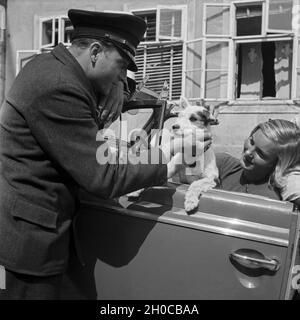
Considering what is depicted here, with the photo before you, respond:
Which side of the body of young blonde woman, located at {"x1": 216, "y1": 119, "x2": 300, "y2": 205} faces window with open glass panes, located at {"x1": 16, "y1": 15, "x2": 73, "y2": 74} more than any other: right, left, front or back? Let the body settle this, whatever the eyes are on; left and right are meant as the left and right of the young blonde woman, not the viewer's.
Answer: right

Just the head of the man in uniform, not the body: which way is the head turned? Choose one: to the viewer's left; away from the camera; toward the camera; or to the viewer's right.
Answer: to the viewer's right

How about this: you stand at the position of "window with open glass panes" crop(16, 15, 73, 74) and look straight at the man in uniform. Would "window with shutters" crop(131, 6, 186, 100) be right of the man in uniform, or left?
left

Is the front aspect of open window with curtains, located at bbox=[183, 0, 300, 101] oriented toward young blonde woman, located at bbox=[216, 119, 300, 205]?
yes

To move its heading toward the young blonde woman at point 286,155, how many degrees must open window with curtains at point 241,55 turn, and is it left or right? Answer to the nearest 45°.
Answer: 0° — it already faces them

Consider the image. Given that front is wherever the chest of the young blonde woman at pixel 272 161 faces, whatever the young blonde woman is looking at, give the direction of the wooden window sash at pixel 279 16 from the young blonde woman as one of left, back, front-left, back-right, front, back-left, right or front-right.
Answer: back-right

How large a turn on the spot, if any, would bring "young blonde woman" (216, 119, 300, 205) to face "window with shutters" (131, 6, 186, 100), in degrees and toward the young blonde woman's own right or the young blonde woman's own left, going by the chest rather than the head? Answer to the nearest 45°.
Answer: approximately 135° to the young blonde woman's own right

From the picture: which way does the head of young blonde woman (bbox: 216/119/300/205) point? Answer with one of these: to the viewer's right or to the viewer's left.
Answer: to the viewer's left

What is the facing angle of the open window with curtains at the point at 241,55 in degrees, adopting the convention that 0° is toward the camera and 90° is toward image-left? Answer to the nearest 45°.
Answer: approximately 0°

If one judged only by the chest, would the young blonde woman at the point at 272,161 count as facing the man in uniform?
yes
